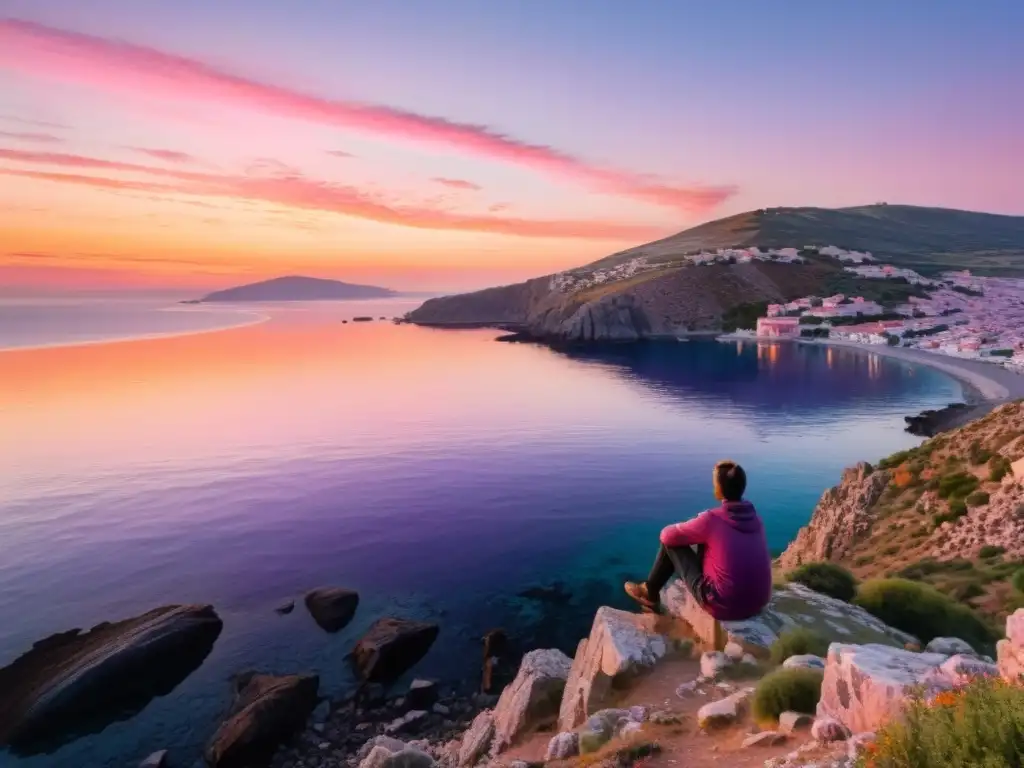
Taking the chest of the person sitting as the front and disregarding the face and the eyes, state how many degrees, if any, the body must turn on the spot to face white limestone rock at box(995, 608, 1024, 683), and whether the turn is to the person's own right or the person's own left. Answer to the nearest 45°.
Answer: approximately 180°

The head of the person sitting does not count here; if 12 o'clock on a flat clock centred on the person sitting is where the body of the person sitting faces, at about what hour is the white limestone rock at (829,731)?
The white limestone rock is roughly at 7 o'clock from the person sitting.

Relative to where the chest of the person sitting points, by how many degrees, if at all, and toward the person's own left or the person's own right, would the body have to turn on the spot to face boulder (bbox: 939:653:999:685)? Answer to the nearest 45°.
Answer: approximately 180°

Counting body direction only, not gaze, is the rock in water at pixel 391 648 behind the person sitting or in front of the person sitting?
in front

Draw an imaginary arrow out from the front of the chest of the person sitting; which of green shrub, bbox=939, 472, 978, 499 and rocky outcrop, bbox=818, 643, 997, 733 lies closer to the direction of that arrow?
the green shrub

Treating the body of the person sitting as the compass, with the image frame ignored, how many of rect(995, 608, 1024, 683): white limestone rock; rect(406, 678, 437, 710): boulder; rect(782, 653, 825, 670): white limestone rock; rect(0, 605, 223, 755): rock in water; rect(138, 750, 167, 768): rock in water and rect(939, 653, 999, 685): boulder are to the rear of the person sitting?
3

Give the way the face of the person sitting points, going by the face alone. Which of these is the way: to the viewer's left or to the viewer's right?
to the viewer's left

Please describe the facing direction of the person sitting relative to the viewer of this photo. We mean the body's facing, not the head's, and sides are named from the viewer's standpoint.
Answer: facing away from the viewer and to the left of the viewer

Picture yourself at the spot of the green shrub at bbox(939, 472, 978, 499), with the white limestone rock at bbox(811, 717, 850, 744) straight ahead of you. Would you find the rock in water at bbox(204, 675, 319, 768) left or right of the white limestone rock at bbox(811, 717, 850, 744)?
right

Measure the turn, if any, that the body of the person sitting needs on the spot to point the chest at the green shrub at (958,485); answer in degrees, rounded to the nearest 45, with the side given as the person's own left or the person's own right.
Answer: approximately 90° to the person's own right

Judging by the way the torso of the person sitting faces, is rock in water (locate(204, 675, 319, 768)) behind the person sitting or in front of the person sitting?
in front

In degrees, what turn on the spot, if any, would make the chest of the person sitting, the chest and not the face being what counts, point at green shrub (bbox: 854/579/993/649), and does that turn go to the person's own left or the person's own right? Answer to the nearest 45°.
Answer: approximately 90° to the person's own right

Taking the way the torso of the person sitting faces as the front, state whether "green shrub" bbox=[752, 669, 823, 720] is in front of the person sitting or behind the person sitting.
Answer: behind

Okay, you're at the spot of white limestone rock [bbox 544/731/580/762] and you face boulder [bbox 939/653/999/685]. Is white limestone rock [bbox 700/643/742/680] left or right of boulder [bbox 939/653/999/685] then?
left

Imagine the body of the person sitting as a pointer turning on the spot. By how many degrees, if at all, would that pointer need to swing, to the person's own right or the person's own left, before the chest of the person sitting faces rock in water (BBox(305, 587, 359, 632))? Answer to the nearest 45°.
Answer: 0° — they already face it
